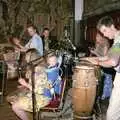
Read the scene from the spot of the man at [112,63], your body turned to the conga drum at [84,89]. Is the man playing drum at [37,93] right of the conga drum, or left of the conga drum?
left

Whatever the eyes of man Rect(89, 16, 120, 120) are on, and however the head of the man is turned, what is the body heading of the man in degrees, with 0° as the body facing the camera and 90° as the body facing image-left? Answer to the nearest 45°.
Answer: approximately 90°

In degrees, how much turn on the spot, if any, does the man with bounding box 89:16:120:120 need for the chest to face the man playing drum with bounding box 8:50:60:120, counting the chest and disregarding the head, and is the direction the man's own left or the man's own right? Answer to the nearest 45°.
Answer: approximately 45° to the man's own right
